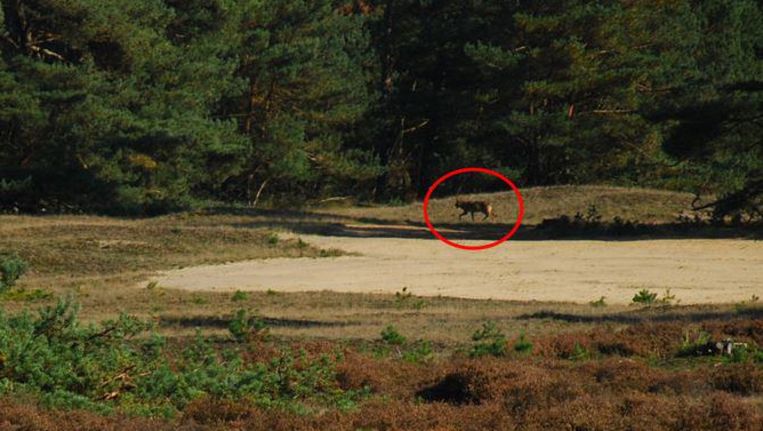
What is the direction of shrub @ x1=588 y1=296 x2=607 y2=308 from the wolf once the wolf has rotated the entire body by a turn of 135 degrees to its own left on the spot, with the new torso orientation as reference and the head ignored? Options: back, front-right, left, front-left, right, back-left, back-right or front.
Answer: front-right

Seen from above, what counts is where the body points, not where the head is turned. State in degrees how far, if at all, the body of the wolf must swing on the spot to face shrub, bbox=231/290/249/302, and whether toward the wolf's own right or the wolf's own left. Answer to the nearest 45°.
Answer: approximately 90° to the wolf's own left

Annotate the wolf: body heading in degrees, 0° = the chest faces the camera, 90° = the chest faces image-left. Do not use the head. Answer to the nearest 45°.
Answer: approximately 90°

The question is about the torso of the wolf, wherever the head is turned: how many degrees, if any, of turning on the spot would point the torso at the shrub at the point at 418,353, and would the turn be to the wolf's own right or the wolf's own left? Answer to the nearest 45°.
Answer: approximately 90° to the wolf's own left

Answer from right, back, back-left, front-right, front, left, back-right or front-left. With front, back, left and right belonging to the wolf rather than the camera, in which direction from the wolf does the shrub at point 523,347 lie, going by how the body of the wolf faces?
left

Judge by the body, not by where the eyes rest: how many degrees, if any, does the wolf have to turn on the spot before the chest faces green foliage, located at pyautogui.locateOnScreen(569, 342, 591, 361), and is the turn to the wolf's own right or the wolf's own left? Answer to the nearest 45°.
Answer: approximately 90° to the wolf's own left

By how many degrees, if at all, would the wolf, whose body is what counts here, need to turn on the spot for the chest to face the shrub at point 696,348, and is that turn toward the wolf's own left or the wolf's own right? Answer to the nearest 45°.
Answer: approximately 90° to the wolf's own left

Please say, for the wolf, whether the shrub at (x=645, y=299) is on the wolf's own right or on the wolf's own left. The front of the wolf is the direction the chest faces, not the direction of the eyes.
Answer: on the wolf's own left

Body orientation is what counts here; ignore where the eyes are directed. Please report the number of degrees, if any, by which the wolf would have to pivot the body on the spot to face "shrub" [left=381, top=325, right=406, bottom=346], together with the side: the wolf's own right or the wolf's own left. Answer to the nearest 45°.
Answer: approximately 90° to the wolf's own left

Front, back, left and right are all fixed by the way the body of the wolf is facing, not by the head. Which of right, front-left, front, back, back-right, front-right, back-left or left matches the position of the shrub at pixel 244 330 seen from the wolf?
left

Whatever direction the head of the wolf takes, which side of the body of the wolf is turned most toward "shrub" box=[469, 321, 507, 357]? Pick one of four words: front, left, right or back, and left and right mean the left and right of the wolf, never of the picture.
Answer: left
